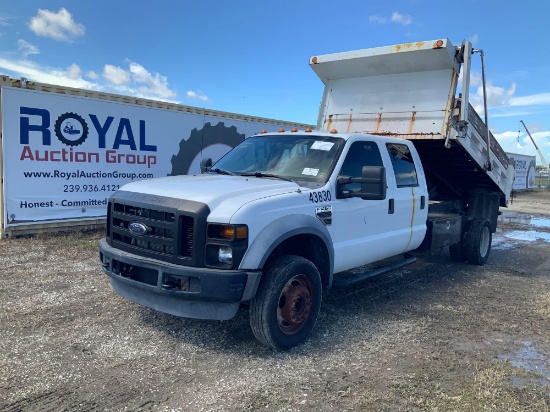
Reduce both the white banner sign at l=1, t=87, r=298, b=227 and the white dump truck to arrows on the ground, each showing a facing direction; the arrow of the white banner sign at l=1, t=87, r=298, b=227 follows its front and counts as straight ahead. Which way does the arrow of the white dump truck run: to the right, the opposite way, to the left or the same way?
to the right

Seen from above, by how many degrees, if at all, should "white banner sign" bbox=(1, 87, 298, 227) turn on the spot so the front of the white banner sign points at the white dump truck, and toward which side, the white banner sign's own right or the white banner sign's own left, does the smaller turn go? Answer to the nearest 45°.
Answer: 0° — it already faces it

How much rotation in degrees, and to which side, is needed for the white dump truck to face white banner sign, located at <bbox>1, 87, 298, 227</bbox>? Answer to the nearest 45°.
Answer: approximately 90° to its right

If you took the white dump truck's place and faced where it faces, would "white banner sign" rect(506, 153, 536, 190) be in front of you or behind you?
behind

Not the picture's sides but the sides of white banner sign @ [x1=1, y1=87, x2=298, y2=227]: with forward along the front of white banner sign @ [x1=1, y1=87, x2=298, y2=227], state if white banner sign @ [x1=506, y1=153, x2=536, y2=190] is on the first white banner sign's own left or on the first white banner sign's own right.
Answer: on the first white banner sign's own left

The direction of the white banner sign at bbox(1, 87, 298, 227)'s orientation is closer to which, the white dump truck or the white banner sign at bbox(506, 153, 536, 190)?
the white dump truck

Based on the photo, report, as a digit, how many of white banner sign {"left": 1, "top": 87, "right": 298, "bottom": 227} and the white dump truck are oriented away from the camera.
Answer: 0
